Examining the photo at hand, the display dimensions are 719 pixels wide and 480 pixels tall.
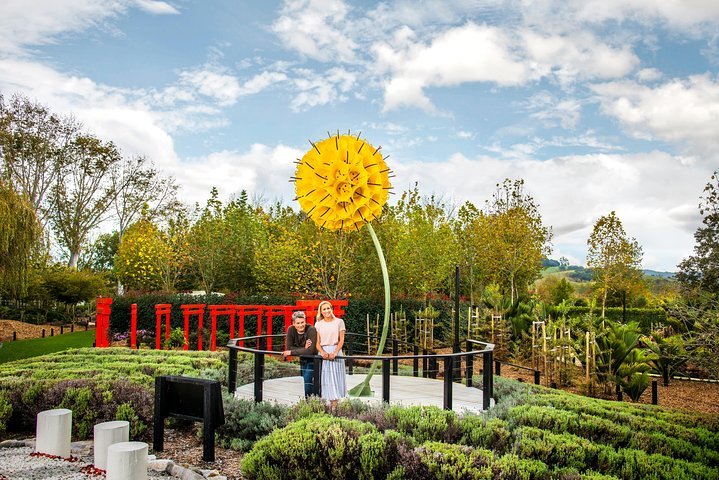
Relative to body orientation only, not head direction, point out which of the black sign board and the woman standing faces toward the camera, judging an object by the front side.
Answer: the woman standing

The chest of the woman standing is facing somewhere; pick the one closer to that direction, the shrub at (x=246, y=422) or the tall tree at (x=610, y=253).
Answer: the shrub

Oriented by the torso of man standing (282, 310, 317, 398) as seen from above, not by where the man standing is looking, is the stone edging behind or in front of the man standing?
in front

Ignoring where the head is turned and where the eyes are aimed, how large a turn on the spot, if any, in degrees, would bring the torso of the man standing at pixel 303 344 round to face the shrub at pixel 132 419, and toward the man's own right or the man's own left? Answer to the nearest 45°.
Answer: approximately 45° to the man's own right

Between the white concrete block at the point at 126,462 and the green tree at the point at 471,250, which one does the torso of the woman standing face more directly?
the white concrete block

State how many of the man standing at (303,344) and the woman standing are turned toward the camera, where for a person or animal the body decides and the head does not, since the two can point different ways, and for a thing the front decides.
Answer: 2

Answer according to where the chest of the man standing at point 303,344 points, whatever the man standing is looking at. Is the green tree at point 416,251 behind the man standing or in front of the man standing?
behind

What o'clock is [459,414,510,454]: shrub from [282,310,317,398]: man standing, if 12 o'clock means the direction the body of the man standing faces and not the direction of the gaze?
The shrub is roughly at 11 o'clock from the man standing.

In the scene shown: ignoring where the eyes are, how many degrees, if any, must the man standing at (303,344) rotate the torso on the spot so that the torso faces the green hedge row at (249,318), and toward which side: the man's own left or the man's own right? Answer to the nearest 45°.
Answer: approximately 180°

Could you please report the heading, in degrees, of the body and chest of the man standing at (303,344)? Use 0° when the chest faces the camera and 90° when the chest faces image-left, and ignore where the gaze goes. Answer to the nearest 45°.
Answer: approximately 0°

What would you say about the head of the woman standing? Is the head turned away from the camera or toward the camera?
toward the camera

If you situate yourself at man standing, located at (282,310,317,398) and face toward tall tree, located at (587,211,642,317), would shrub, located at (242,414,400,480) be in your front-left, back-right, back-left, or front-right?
back-right

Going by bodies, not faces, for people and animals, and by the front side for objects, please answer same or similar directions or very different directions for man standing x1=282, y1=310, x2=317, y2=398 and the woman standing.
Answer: same or similar directions

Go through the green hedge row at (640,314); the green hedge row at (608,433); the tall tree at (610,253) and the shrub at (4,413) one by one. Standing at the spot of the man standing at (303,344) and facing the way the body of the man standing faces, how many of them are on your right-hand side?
1

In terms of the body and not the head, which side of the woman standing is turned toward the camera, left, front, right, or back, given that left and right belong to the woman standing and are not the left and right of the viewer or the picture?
front

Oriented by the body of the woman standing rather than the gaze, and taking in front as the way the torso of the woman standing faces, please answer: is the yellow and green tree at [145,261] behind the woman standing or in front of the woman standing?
behind
